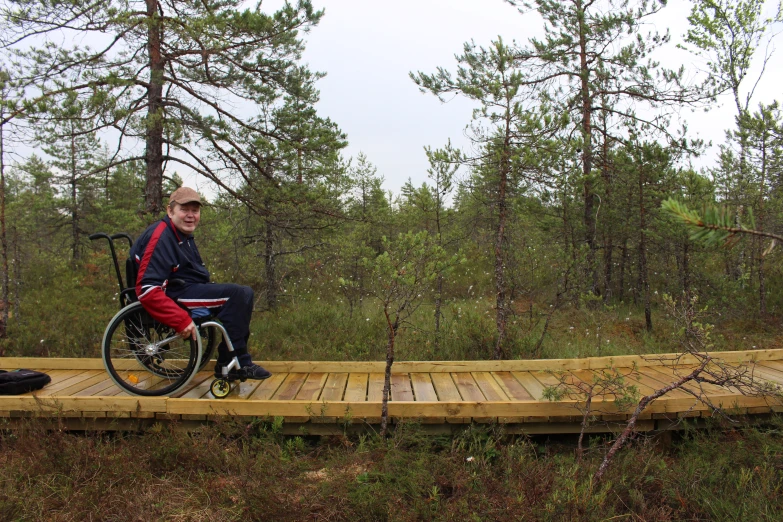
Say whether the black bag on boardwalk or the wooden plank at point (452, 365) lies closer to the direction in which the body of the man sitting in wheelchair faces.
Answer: the wooden plank

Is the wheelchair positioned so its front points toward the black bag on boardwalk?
no

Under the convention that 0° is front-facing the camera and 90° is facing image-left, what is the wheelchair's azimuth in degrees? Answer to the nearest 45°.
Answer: approximately 270°

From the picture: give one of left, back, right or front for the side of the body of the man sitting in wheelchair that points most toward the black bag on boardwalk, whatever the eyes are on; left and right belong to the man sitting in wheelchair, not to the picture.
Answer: back

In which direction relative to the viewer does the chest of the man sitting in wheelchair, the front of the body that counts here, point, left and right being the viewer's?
facing to the right of the viewer
